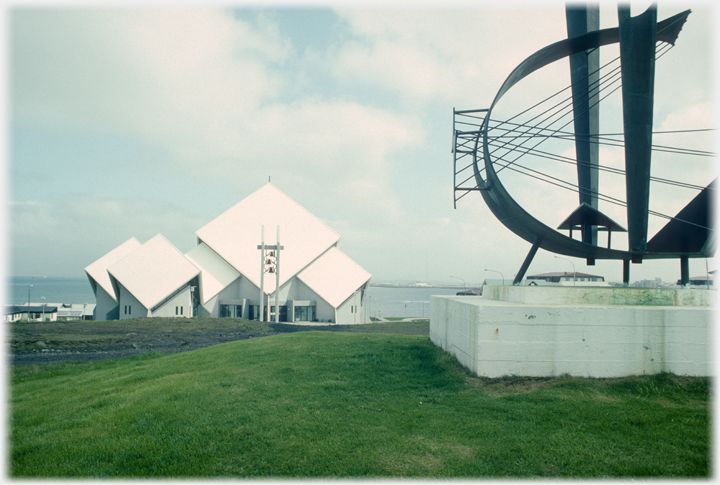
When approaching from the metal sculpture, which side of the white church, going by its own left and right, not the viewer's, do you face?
front

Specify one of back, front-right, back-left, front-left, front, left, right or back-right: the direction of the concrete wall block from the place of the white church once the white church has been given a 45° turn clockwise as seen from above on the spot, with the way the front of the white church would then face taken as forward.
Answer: front-left

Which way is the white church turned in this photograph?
toward the camera
